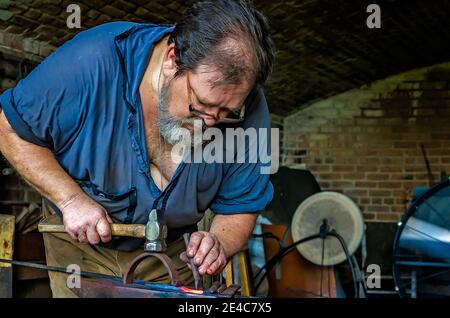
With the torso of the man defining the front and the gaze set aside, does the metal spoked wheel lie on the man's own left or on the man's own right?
on the man's own left

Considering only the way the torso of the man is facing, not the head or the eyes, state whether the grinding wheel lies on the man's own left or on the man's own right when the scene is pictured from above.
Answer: on the man's own left
